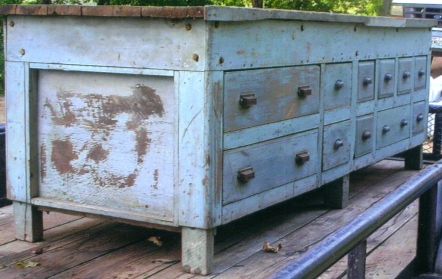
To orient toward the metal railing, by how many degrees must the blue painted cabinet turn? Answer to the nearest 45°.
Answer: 0° — it already faces it

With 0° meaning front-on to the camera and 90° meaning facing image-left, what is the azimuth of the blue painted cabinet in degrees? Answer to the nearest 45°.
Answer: approximately 315°
